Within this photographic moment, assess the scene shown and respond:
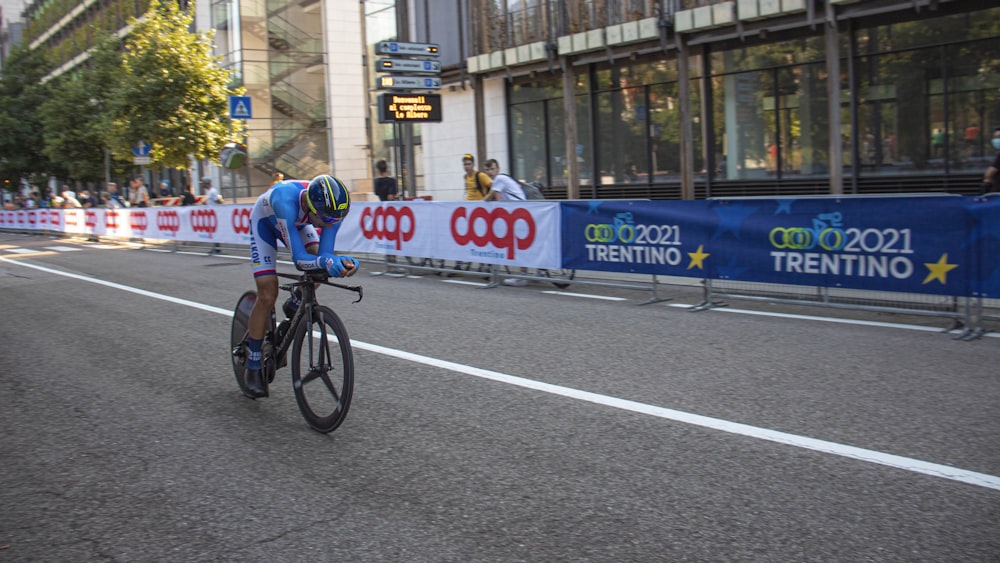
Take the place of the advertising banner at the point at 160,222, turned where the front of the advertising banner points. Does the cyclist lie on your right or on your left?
on your left

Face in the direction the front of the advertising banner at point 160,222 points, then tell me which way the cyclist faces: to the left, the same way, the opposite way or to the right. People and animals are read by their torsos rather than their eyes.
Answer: to the left

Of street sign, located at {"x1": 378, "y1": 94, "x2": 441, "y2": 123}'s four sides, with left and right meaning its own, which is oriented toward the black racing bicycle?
front

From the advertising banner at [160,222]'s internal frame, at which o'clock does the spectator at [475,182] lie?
The spectator is roughly at 10 o'clock from the advertising banner.

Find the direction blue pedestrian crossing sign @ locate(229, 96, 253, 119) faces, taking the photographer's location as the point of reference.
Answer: facing the viewer

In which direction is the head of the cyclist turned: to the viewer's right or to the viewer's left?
to the viewer's right

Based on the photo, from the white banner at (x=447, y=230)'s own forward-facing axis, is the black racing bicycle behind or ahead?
ahead

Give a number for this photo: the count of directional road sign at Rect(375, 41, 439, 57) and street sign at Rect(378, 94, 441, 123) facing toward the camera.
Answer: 2
